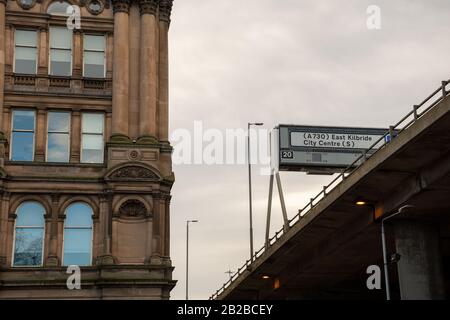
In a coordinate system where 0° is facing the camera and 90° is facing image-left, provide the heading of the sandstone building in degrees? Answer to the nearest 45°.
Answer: approximately 0°

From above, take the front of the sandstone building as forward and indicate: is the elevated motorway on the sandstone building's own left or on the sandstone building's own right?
on the sandstone building's own left
